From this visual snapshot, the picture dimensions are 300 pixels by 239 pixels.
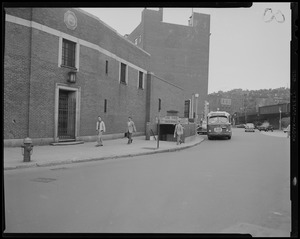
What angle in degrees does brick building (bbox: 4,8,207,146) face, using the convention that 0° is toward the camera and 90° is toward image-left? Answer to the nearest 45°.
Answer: approximately 315°

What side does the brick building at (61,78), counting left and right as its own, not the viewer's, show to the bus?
left
